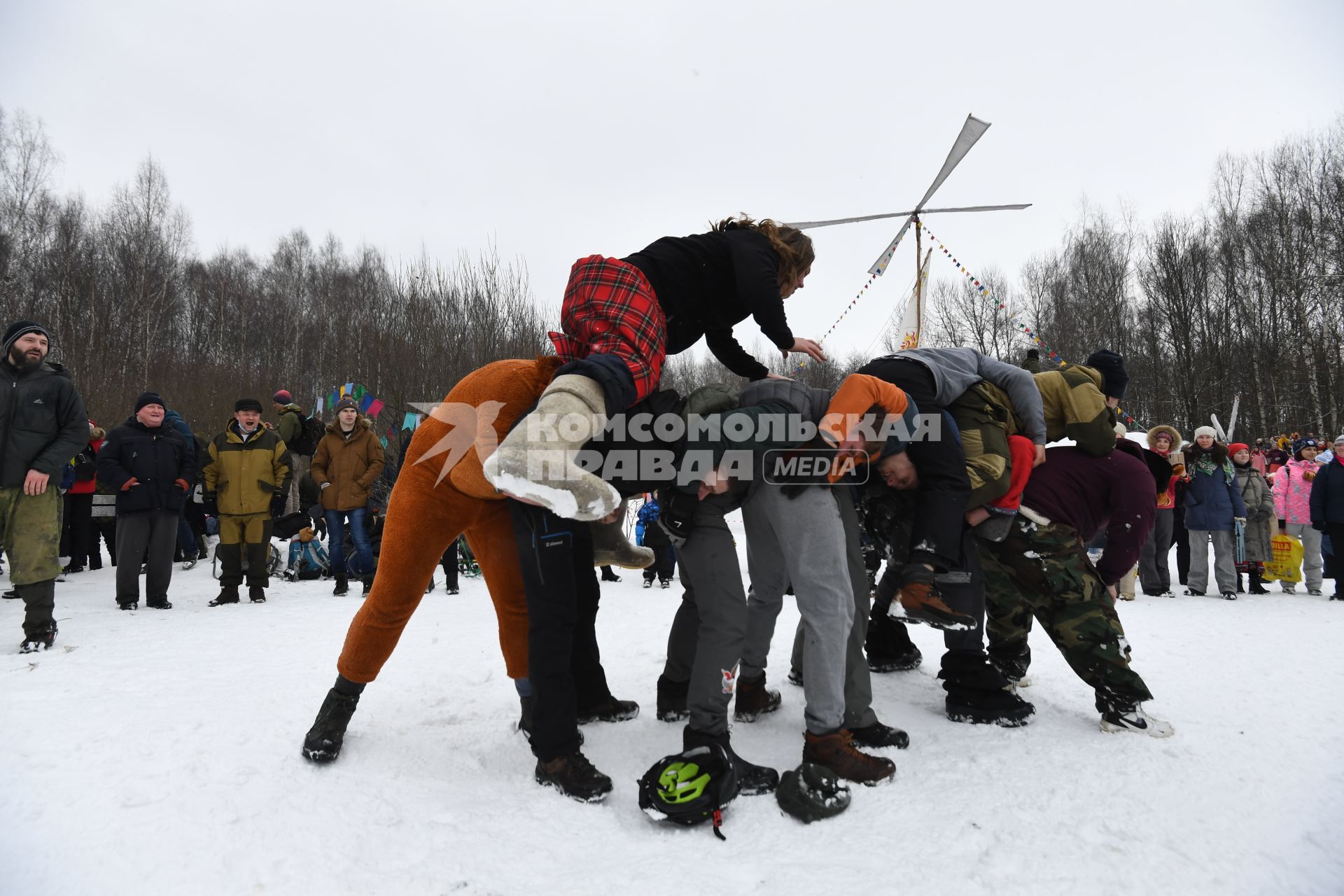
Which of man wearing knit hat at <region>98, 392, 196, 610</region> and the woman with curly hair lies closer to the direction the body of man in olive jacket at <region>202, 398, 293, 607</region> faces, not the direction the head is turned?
the woman with curly hair

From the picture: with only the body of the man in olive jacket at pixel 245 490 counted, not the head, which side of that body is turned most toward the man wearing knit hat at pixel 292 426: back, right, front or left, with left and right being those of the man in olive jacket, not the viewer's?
back

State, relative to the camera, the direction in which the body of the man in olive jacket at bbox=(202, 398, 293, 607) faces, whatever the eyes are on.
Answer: toward the camera

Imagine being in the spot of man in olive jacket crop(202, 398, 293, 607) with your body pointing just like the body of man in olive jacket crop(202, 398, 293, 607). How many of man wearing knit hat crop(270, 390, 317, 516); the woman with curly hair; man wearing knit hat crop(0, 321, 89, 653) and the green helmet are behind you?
1

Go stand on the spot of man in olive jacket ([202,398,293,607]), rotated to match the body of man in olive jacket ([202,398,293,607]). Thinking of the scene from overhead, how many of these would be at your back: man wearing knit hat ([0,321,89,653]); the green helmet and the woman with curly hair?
0

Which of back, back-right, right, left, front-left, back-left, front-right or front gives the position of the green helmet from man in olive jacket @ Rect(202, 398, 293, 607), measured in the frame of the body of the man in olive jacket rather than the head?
front

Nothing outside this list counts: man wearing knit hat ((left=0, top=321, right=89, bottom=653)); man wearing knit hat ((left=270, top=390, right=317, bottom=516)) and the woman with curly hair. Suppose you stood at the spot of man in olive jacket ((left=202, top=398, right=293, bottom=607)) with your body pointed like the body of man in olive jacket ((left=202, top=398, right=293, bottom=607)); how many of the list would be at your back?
1

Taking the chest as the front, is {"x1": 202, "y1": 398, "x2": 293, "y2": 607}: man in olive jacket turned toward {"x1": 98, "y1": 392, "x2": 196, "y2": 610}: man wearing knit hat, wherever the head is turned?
no

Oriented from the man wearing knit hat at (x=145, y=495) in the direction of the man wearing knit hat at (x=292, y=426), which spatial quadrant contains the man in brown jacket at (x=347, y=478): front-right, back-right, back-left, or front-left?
front-right

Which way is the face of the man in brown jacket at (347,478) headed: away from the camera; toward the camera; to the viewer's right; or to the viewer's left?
toward the camera

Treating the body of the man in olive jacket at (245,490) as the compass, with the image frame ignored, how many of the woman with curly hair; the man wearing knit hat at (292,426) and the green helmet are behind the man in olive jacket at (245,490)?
1

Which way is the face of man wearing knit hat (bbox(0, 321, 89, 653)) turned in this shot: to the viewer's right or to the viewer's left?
to the viewer's right

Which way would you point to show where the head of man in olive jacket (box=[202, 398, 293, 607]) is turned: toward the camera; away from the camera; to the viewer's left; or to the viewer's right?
toward the camera

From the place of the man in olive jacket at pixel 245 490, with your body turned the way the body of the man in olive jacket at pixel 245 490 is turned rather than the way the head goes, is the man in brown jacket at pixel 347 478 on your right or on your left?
on your left
